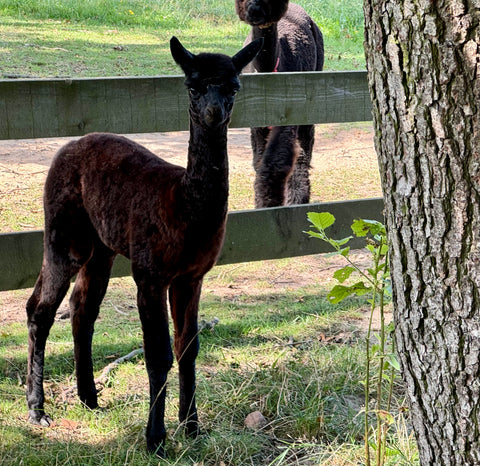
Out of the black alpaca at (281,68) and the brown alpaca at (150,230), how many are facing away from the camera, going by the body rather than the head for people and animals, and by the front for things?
0

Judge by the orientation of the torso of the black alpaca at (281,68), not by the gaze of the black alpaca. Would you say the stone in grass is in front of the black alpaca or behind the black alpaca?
in front

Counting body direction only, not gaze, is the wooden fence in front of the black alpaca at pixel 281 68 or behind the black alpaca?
in front

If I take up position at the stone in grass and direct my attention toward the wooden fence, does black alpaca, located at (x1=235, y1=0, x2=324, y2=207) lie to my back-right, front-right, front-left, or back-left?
front-right

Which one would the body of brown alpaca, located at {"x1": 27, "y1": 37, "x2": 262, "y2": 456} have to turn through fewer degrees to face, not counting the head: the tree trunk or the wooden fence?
the tree trunk

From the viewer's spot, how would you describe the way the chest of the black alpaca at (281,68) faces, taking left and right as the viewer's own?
facing the viewer and to the left of the viewer

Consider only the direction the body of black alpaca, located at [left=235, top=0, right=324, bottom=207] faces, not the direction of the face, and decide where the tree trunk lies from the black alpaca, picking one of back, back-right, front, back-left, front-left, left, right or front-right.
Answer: front-left

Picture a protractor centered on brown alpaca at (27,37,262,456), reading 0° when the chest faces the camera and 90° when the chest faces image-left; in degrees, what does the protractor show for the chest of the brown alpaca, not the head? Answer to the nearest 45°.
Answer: approximately 315°

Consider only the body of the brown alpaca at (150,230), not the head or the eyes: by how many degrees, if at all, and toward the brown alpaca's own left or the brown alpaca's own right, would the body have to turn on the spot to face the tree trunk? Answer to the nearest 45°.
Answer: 0° — it already faces it
